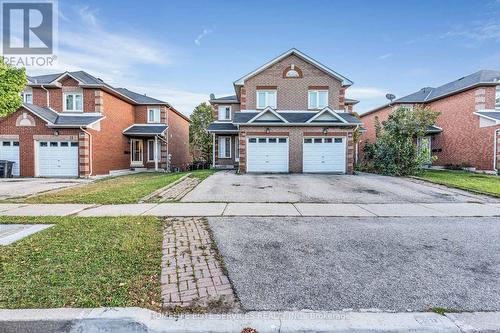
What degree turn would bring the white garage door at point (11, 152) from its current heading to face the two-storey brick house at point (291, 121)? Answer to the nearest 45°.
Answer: approximately 45° to its left

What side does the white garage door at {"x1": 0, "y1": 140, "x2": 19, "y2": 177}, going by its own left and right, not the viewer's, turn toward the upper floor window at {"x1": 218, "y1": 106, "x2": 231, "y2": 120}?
left

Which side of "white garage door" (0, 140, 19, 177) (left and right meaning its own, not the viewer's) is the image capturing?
front

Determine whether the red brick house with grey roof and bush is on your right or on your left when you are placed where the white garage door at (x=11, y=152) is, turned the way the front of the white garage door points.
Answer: on your left

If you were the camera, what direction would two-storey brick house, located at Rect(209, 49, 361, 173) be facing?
facing the viewer

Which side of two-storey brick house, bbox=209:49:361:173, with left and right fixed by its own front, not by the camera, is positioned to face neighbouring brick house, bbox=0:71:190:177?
right

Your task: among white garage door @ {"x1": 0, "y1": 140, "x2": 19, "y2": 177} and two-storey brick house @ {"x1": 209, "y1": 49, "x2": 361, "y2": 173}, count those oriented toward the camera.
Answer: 2
